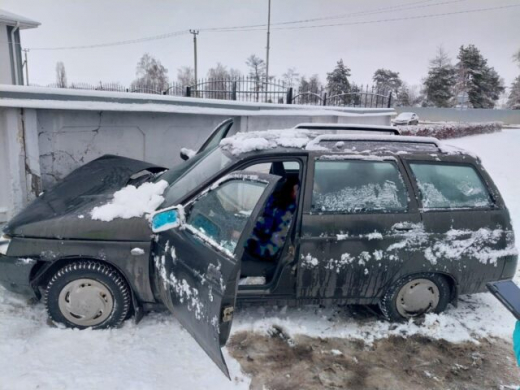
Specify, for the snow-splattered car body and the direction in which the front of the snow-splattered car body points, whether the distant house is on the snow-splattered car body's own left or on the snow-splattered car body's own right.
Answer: on the snow-splattered car body's own right

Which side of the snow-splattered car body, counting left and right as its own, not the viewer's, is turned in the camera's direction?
left
